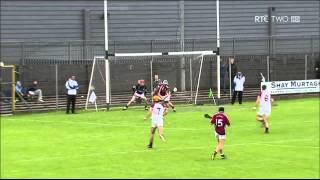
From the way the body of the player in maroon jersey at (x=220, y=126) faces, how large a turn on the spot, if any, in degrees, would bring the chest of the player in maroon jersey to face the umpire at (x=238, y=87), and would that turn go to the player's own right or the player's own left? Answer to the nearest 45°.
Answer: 0° — they already face them

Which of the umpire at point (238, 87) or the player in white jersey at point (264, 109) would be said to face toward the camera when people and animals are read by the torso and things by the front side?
the umpire

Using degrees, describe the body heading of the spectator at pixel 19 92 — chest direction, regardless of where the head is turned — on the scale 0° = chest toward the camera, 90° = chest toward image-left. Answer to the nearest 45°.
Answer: approximately 315°

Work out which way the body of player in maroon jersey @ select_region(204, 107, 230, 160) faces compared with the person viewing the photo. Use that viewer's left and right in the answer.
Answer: facing away from the viewer

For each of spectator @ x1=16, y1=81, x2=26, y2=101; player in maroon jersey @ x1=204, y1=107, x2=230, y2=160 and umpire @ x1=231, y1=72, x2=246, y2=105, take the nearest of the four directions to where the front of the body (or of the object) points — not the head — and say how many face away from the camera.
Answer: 1

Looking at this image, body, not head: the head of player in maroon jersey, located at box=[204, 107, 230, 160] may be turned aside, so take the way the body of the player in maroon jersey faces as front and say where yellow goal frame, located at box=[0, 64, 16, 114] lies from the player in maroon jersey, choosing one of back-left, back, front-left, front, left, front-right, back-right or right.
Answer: front-left

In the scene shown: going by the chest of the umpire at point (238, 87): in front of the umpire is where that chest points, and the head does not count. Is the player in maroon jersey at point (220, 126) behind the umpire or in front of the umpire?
in front

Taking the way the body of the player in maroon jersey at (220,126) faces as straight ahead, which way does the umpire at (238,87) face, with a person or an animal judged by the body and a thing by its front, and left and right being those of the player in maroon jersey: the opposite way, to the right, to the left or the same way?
the opposite way

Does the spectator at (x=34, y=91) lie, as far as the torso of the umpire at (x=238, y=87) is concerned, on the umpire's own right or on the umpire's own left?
on the umpire's own right

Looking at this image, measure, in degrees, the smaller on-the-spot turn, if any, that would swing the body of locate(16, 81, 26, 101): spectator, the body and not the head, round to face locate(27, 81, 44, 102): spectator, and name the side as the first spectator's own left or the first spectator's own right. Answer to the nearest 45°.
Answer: approximately 90° to the first spectator's own left

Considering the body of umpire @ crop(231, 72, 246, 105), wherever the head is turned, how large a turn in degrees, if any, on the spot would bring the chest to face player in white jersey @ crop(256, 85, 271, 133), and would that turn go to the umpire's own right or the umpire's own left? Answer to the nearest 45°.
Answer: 0° — they already face them

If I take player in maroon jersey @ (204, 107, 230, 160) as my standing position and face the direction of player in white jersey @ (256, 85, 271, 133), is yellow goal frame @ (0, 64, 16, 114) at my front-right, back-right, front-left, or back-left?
front-left

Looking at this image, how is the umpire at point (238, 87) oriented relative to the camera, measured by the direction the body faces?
toward the camera

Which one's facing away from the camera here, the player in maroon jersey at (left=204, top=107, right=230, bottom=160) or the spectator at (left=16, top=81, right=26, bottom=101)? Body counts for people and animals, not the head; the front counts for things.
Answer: the player in maroon jersey
